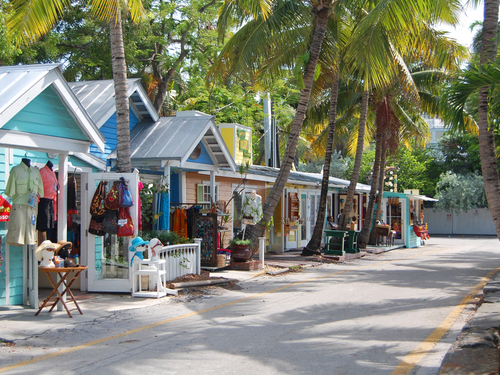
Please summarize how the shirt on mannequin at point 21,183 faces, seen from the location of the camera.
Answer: facing the viewer and to the right of the viewer

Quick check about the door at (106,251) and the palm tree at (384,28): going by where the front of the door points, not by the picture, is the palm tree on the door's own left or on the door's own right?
on the door's own left

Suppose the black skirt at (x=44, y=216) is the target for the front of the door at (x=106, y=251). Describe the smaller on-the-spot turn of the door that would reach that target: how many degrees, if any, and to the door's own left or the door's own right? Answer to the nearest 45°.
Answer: approximately 45° to the door's own right

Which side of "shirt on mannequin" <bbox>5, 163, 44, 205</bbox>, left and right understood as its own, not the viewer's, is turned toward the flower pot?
left

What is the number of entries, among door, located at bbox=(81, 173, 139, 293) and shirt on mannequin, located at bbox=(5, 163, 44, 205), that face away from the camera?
0

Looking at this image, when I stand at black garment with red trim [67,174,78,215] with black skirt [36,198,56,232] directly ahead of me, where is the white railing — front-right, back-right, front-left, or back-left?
back-left

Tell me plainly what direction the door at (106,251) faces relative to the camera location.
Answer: facing the viewer

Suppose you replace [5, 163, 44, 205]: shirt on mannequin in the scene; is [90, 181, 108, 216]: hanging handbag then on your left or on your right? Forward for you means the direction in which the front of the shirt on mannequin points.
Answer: on your left
